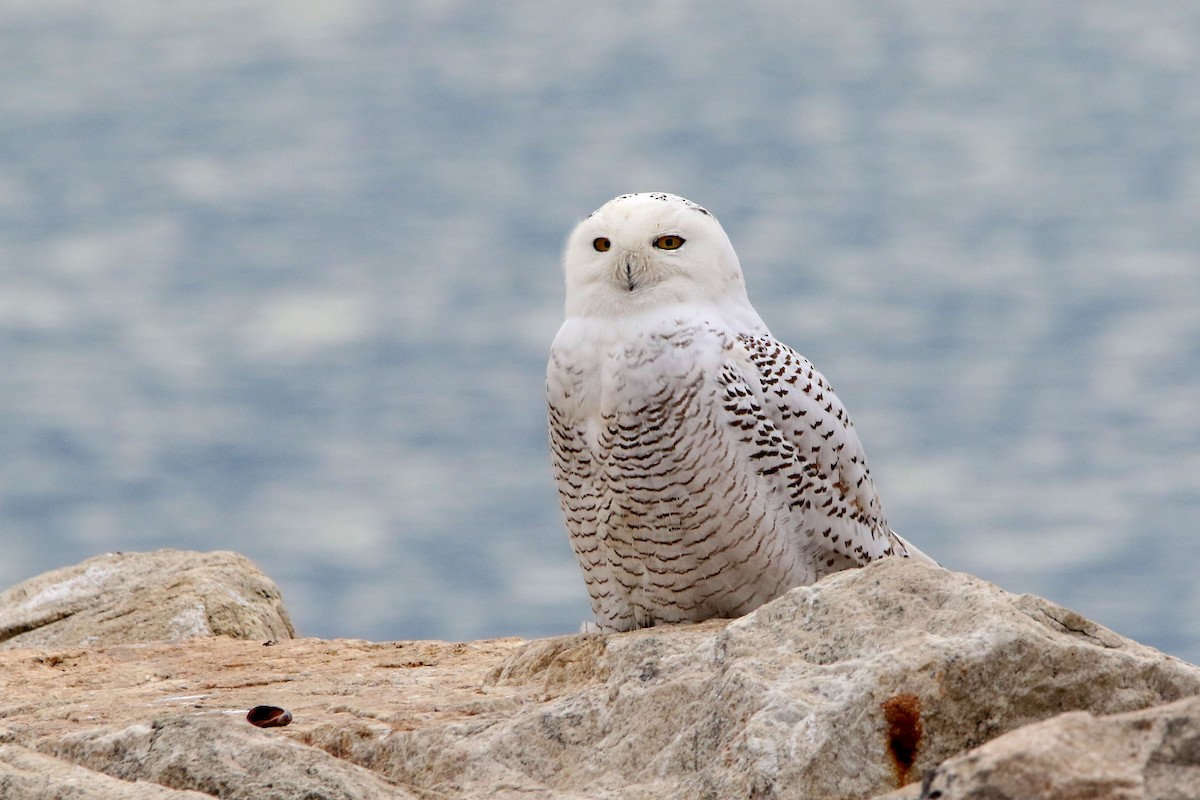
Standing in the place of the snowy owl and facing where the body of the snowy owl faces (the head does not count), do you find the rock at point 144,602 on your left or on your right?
on your right

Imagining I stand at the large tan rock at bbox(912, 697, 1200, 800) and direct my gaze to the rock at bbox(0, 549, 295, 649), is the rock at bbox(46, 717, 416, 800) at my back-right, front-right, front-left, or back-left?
front-left

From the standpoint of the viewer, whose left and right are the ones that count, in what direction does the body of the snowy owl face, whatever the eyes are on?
facing the viewer and to the left of the viewer

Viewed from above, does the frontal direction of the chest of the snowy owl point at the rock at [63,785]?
yes

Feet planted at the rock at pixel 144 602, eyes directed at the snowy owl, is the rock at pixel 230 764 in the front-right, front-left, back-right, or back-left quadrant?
front-right

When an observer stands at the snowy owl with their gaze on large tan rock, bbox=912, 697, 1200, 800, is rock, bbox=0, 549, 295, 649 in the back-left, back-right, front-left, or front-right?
back-right

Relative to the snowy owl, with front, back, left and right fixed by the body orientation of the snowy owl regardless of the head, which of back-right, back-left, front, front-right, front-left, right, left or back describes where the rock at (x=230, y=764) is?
front

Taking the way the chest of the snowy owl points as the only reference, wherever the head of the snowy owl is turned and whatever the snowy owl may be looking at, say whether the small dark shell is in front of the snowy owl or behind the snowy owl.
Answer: in front
